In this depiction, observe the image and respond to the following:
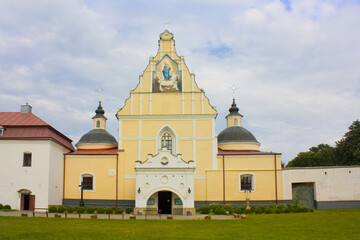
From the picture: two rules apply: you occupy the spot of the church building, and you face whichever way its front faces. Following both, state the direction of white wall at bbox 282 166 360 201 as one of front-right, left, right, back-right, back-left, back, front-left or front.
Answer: left

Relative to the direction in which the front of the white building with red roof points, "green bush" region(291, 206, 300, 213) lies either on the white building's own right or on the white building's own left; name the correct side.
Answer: on the white building's own left

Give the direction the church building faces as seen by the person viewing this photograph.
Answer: facing the viewer

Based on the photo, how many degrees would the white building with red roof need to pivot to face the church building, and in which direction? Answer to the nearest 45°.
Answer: approximately 90° to its left

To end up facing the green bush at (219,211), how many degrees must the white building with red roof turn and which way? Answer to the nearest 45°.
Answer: approximately 45° to its left

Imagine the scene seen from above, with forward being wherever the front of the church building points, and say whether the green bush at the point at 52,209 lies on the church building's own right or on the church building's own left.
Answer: on the church building's own right

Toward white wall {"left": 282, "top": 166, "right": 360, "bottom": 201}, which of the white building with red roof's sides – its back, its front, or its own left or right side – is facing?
left

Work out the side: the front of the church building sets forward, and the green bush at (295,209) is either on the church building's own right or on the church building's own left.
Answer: on the church building's own left

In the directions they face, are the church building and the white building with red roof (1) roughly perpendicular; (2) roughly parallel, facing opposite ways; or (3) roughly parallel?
roughly parallel

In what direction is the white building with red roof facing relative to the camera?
toward the camera

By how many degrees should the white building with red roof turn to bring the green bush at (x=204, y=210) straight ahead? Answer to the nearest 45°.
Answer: approximately 90° to its left

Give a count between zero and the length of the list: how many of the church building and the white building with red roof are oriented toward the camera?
2
